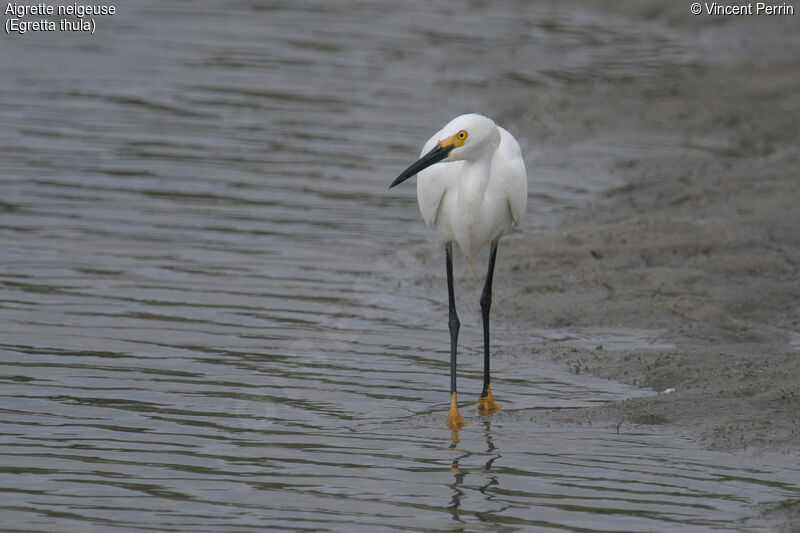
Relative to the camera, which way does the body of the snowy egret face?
toward the camera
